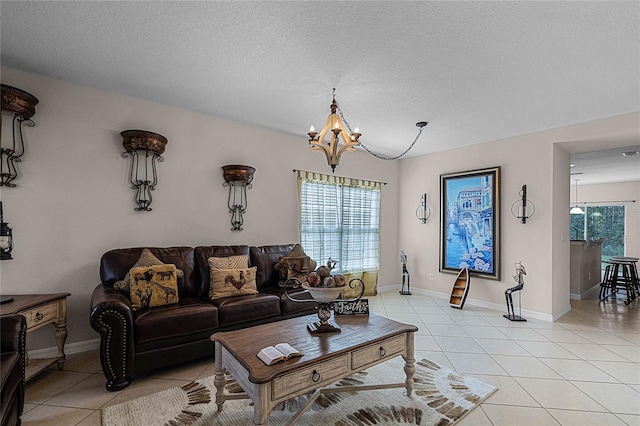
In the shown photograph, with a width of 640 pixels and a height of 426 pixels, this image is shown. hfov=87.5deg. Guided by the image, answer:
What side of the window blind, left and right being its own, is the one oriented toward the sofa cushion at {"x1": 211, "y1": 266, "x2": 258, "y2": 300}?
right

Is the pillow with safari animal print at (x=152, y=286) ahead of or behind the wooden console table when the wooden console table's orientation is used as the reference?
ahead

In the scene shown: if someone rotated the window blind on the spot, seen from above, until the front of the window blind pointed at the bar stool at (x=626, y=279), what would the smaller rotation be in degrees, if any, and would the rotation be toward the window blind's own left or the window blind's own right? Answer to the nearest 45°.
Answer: approximately 45° to the window blind's own left

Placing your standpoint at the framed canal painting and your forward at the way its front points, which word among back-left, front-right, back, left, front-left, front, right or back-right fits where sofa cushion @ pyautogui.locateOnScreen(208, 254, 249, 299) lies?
front

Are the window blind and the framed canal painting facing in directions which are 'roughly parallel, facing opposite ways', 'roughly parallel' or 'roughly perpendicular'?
roughly perpendicular

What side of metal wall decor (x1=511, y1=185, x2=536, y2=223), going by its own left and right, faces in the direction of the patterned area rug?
front

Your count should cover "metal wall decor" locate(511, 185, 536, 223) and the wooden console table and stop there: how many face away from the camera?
0

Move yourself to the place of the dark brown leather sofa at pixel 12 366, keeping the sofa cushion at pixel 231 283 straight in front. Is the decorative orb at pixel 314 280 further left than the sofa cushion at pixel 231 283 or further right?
right

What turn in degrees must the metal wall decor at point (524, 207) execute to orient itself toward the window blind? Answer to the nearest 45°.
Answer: approximately 90° to its right

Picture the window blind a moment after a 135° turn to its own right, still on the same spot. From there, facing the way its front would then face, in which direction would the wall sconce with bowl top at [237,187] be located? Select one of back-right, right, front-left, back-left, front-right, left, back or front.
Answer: front-left

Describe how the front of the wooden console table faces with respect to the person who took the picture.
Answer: facing the viewer and to the right of the viewer

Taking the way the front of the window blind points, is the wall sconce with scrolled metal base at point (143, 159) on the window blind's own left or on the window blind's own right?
on the window blind's own right

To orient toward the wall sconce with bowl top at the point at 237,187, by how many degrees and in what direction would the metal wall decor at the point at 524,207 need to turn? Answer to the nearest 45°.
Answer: approximately 45° to its right

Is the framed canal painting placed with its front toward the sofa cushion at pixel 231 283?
yes
